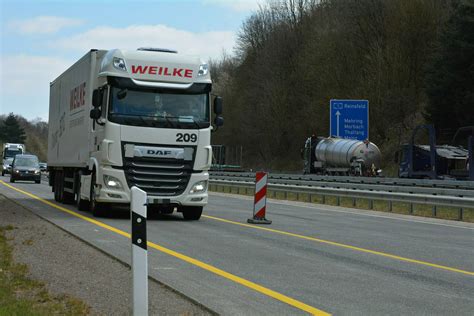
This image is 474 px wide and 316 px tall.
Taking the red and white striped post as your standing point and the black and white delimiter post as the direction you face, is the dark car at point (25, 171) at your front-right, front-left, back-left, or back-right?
back-right

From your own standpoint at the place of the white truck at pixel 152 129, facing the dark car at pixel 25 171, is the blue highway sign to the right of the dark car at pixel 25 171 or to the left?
right

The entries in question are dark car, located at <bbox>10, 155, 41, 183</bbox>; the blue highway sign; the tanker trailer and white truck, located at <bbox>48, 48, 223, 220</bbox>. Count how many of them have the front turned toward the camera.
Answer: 3

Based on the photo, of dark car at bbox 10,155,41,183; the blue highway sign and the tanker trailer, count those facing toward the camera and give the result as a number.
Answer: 2

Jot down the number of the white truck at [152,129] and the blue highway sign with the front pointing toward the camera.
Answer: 2

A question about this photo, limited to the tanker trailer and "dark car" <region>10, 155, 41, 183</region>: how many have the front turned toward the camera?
1
